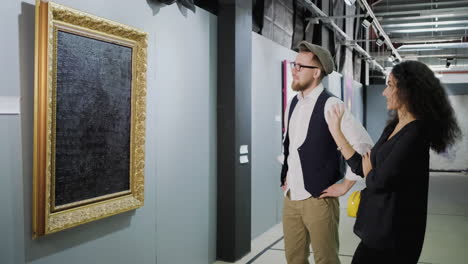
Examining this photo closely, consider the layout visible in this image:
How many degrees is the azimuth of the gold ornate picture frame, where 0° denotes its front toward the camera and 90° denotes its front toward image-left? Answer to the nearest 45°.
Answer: approximately 315°

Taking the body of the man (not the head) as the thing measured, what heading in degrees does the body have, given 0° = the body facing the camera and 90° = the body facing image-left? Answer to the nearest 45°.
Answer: approximately 45°

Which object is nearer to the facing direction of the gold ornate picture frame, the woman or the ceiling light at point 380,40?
the woman

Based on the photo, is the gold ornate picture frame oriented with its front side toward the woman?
yes

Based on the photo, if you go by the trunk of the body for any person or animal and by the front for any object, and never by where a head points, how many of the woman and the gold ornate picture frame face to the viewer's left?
1

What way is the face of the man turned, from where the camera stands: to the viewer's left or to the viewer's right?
to the viewer's left

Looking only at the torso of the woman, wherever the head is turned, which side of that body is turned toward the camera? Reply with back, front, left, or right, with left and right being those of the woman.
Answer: left

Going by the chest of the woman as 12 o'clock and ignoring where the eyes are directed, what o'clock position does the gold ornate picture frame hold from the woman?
The gold ornate picture frame is roughly at 12 o'clock from the woman.

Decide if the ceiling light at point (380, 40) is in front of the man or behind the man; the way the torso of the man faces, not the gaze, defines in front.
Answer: behind

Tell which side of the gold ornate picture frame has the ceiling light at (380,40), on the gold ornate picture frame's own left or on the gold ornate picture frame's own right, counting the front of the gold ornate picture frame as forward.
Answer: on the gold ornate picture frame's own left

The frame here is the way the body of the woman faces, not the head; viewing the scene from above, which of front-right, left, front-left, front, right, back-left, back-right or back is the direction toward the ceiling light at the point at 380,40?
right

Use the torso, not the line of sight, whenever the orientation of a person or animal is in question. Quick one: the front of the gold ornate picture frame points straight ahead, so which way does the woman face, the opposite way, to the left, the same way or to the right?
the opposite way

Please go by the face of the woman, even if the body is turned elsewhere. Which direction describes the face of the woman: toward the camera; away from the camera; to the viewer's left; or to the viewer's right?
to the viewer's left
